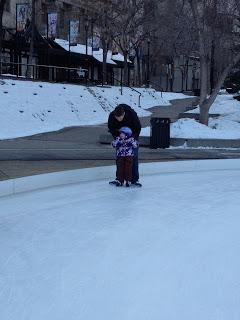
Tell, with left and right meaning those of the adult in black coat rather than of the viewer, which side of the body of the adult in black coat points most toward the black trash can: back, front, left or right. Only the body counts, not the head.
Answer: back

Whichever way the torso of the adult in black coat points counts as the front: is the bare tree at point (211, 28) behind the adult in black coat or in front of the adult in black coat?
behind

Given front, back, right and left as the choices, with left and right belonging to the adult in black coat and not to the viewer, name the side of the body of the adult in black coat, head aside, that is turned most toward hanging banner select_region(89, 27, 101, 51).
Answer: back

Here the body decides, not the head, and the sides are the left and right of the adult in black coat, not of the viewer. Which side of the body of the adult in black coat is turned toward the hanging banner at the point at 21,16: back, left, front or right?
back

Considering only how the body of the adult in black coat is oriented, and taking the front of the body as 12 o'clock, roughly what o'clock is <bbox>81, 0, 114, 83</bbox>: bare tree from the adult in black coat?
The bare tree is roughly at 6 o'clock from the adult in black coat.

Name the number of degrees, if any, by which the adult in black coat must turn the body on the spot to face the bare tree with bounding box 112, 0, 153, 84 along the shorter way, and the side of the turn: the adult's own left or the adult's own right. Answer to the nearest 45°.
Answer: approximately 180°

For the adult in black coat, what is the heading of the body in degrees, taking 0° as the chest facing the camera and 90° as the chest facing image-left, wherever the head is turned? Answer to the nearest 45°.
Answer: approximately 0°

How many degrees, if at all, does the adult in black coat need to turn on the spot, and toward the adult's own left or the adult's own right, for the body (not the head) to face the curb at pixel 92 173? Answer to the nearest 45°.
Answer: approximately 135° to the adult's own right

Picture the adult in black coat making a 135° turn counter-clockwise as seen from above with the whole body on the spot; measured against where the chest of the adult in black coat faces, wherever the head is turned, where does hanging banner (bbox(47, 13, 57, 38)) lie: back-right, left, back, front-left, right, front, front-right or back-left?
front-left
